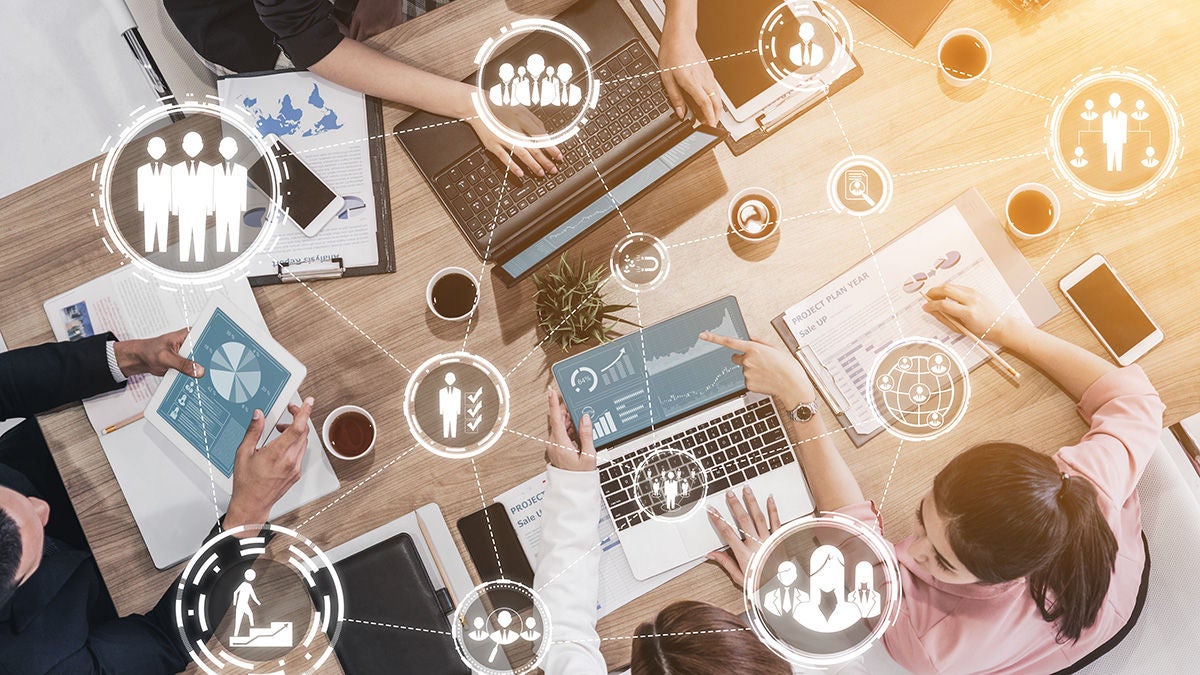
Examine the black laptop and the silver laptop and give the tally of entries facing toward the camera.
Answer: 1

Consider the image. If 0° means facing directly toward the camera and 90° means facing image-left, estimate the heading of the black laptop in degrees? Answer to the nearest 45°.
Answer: approximately 135°

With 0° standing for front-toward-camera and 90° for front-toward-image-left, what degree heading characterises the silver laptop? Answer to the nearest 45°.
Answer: approximately 0°

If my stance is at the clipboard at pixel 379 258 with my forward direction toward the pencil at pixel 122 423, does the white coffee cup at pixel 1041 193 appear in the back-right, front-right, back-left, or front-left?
back-left
